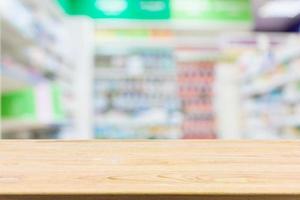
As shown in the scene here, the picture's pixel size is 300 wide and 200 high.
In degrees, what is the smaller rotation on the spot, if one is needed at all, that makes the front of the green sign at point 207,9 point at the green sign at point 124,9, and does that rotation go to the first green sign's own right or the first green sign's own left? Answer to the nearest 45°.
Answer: approximately 45° to the first green sign's own right

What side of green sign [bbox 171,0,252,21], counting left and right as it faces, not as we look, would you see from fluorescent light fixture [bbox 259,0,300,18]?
left

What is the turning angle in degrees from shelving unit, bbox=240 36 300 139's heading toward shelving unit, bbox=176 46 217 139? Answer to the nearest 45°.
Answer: approximately 90° to its right

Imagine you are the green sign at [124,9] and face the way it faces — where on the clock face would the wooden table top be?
The wooden table top is roughly at 12 o'clock from the green sign.

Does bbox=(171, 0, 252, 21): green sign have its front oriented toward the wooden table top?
yes

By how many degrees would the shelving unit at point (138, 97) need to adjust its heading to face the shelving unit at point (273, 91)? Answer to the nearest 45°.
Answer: approximately 90° to its left

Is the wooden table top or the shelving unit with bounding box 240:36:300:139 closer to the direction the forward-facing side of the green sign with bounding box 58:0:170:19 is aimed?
the wooden table top
